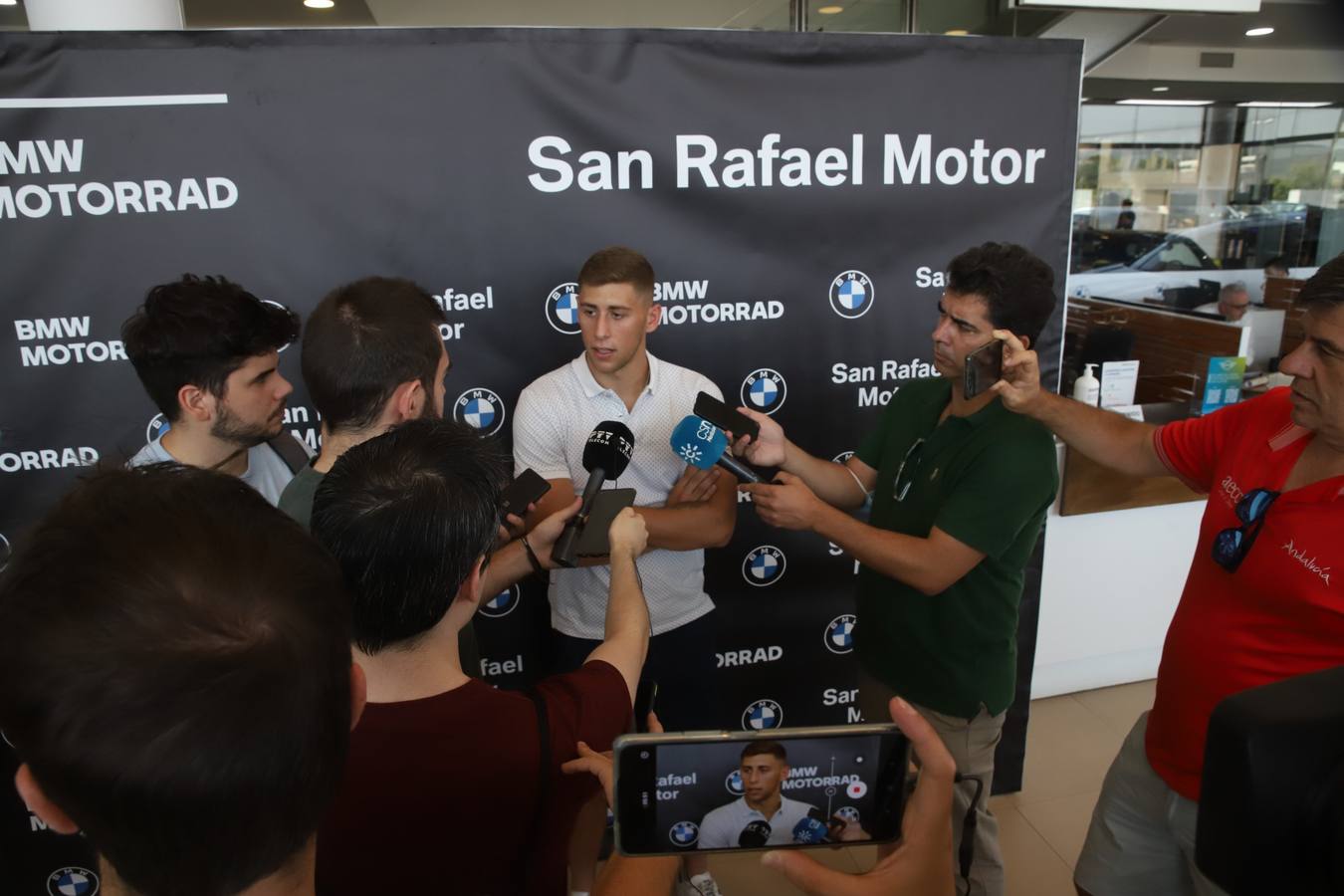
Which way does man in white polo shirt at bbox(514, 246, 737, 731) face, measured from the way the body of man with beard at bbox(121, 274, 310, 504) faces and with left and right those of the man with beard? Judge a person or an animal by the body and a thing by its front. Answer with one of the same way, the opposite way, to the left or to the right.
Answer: to the right

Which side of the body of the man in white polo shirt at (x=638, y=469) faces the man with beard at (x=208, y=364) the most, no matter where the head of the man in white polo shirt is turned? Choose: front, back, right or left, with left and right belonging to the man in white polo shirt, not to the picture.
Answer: right

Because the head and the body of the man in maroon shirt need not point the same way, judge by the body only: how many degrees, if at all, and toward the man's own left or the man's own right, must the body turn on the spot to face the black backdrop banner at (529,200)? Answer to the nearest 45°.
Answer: approximately 45° to the man's own left

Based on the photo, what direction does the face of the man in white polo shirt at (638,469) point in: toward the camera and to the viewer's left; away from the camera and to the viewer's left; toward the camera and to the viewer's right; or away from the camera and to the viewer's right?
toward the camera and to the viewer's left

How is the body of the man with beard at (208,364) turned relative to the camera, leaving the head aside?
to the viewer's right

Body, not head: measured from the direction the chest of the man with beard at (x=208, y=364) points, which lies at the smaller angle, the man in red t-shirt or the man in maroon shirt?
the man in red t-shirt

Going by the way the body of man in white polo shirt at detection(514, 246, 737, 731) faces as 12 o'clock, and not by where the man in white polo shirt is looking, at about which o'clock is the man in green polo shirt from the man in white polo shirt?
The man in green polo shirt is roughly at 10 o'clock from the man in white polo shirt.

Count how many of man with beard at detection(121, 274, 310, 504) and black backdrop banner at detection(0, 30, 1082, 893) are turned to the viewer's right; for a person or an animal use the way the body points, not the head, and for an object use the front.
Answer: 1

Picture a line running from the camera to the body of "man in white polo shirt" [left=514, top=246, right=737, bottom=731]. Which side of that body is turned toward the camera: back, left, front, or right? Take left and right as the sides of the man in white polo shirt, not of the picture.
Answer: front

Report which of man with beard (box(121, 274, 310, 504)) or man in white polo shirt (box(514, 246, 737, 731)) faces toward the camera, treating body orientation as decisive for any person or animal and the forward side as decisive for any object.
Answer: the man in white polo shirt

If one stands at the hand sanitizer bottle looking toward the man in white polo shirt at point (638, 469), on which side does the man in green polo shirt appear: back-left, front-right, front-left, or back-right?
front-left

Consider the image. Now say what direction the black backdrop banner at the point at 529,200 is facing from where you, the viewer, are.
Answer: facing the viewer

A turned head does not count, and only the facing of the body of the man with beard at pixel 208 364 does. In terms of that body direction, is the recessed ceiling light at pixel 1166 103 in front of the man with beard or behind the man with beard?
in front

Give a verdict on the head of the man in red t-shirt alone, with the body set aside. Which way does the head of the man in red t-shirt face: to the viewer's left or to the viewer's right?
to the viewer's left

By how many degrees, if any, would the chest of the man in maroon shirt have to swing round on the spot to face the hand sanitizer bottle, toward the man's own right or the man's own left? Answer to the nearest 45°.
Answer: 0° — they already face it

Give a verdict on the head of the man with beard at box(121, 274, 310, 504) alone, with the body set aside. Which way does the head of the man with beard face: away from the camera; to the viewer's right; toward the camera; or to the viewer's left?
to the viewer's right
